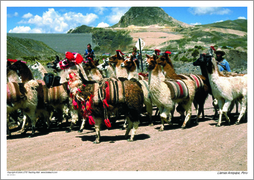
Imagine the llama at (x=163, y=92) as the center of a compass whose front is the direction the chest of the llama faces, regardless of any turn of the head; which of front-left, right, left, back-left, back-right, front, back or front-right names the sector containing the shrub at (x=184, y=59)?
back-right

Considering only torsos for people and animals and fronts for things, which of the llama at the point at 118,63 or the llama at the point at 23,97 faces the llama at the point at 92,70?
the llama at the point at 118,63

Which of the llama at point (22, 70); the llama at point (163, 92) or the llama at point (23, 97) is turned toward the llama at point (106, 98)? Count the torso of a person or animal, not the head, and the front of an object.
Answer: the llama at point (163, 92)

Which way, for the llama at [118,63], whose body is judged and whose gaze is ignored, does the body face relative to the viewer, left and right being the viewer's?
facing to the left of the viewer

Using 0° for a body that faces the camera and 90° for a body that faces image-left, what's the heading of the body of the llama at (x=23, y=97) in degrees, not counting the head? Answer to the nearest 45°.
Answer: approximately 90°

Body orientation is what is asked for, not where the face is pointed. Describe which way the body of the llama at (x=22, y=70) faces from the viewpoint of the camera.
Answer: to the viewer's left
